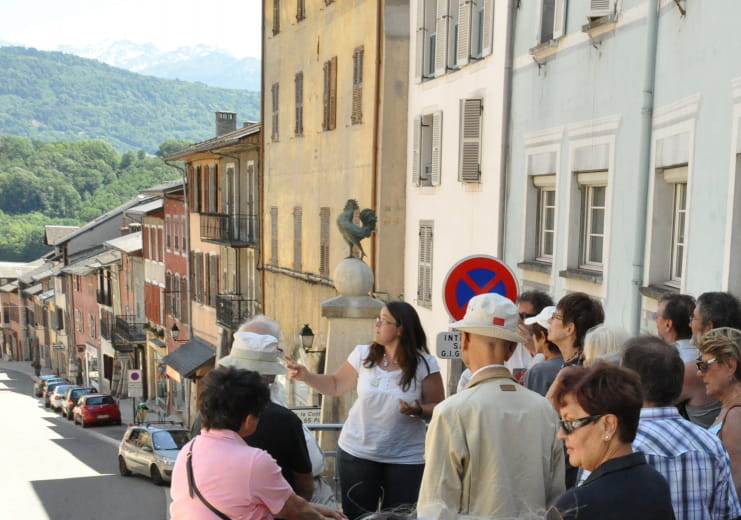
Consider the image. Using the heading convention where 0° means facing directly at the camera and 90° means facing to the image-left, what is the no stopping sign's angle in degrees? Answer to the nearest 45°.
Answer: approximately 0°

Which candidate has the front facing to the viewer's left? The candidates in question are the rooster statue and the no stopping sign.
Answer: the rooster statue

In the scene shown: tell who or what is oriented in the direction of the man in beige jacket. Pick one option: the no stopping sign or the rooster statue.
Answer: the no stopping sign

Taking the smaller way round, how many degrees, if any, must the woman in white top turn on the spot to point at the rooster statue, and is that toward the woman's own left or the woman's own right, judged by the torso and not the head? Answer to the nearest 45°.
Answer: approximately 135° to the woman's own right

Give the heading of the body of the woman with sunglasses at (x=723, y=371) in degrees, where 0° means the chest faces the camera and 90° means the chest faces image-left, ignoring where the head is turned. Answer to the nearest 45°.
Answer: approximately 90°

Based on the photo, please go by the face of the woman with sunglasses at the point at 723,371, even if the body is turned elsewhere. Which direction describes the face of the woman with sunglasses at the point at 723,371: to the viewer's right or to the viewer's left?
to the viewer's left

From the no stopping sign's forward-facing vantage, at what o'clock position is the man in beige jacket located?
The man in beige jacket is roughly at 12 o'clock from the no stopping sign.

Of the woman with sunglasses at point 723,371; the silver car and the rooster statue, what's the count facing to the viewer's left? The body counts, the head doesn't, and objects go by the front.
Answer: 2

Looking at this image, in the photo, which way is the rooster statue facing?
to the viewer's left

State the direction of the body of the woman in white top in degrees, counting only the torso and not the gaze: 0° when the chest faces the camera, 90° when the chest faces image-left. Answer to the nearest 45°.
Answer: approximately 45°
